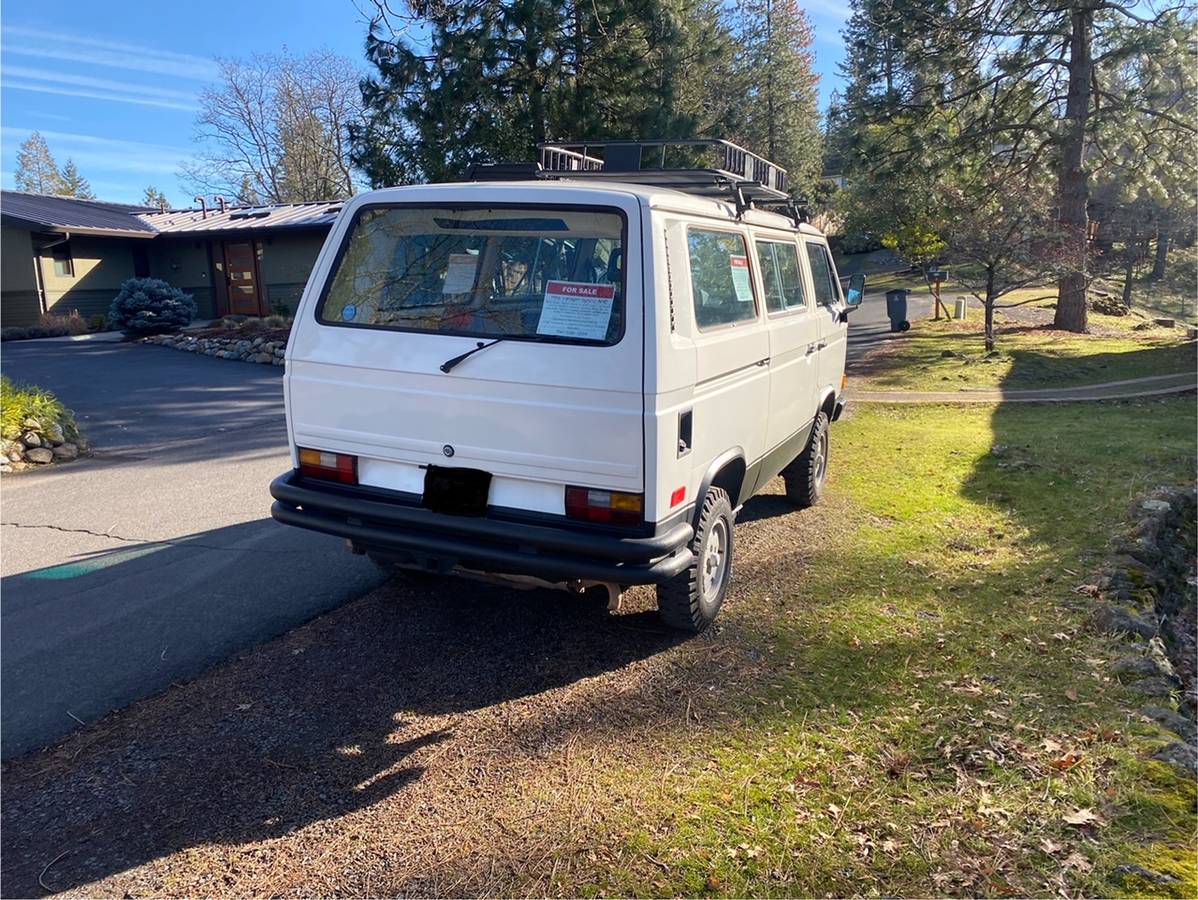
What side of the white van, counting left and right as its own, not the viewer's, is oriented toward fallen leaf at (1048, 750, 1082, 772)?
right

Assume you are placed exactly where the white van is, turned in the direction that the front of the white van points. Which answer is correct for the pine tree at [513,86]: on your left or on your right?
on your left

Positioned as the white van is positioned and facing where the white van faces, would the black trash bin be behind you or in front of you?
in front

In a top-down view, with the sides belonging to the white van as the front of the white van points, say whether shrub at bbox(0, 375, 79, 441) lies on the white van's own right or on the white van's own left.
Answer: on the white van's own left

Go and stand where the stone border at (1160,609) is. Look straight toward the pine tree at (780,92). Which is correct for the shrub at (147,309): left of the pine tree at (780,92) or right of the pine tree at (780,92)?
left

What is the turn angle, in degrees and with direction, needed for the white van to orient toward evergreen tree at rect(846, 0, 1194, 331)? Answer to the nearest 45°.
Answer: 0° — it already faces it

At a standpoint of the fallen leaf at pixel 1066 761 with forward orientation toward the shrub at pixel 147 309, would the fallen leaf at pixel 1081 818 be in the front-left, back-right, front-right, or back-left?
back-left

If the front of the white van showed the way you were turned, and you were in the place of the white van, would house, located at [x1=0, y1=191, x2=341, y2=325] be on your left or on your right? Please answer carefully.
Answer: on your left

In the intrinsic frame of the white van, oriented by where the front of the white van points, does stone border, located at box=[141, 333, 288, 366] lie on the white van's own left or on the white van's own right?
on the white van's own left

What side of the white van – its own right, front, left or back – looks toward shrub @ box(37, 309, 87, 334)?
left

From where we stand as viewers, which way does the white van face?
facing away from the viewer and to the right of the viewer

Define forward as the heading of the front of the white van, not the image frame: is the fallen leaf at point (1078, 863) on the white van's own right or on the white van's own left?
on the white van's own right

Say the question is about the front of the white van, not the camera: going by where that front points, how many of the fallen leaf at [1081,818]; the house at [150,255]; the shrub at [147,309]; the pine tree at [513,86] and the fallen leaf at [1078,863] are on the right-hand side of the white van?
2

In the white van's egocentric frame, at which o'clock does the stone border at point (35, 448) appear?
The stone border is roughly at 9 o'clock from the white van.

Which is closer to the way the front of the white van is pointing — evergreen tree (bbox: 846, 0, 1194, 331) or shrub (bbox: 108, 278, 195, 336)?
the evergreen tree
